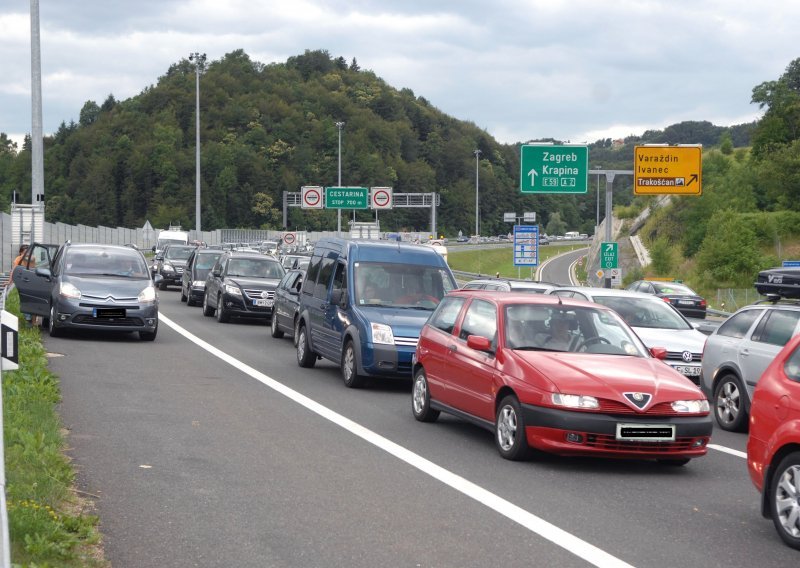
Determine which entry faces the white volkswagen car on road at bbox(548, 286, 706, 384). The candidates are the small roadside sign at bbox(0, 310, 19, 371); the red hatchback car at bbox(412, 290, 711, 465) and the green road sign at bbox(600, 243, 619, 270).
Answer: the green road sign

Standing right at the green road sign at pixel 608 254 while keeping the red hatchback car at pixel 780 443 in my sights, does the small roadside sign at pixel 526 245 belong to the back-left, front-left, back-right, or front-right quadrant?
back-right

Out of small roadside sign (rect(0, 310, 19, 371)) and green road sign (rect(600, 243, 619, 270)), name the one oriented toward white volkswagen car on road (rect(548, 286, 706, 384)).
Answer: the green road sign

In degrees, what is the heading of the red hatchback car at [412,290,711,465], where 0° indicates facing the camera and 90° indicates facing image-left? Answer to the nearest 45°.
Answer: approximately 315°

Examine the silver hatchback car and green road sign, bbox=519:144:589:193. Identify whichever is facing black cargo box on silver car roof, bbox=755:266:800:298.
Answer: the green road sign

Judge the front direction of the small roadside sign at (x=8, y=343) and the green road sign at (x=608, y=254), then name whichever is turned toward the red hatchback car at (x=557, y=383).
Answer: the green road sign

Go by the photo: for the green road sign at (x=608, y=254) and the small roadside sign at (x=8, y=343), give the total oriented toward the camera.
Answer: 2

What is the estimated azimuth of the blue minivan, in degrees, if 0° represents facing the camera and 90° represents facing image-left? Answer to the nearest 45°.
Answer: approximately 315°

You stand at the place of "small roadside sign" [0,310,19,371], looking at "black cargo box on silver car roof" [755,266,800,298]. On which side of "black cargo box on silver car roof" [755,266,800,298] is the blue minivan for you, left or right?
left

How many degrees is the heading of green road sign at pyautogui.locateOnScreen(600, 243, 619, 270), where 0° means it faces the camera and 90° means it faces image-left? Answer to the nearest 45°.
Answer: approximately 0°

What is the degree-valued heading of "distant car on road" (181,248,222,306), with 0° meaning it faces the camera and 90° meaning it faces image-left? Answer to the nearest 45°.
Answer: approximately 315°

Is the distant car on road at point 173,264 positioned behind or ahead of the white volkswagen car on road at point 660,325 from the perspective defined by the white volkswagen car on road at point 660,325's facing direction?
behind

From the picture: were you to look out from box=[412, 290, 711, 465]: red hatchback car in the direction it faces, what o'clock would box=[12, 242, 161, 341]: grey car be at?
The grey car is roughly at 6 o'clock from the red hatchback car.

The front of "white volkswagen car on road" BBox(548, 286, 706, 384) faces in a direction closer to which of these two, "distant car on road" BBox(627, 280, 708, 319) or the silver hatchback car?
the silver hatchback car
